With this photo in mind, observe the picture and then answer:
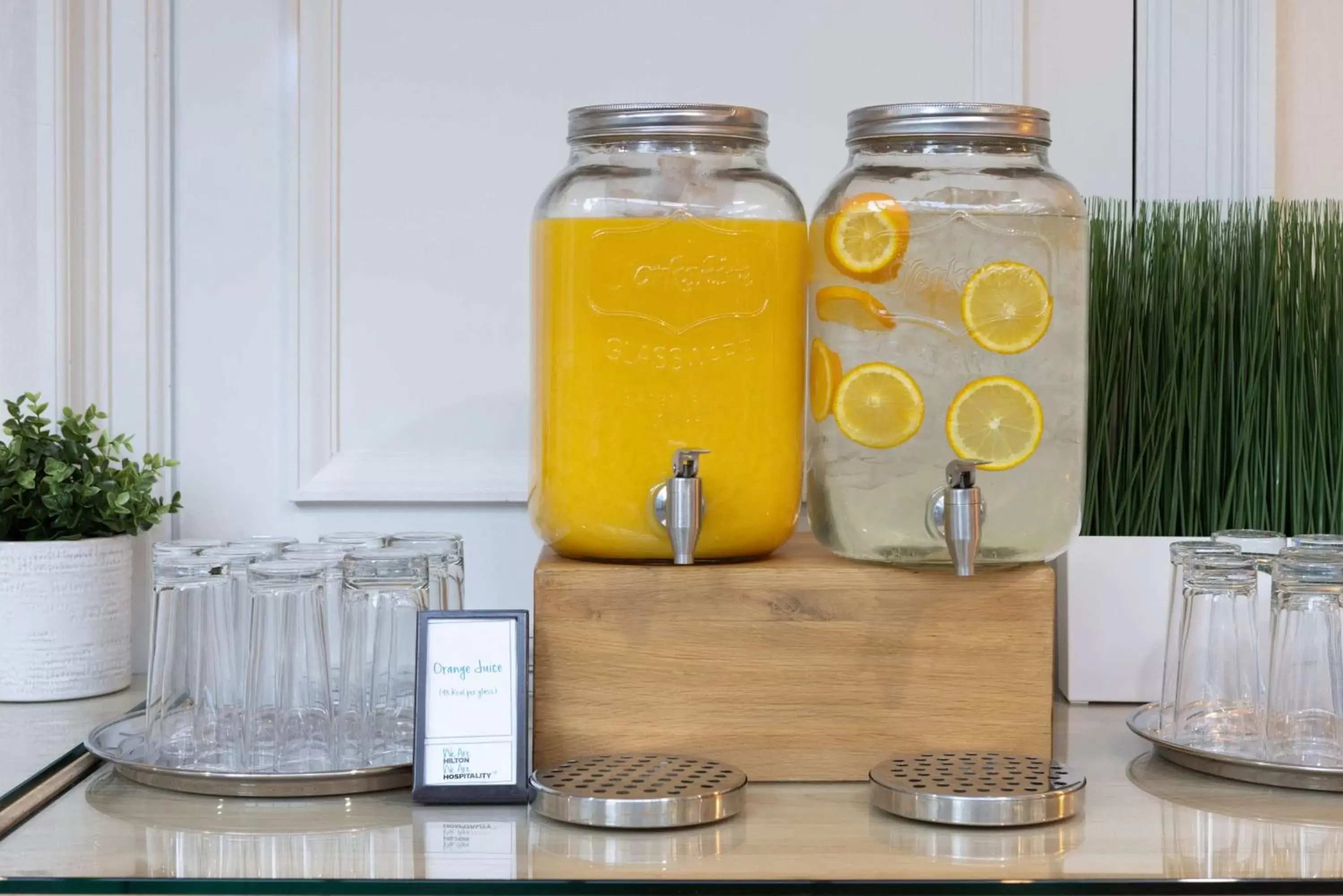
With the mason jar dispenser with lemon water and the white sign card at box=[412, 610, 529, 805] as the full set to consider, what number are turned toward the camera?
2

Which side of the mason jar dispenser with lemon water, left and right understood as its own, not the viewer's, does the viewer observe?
front

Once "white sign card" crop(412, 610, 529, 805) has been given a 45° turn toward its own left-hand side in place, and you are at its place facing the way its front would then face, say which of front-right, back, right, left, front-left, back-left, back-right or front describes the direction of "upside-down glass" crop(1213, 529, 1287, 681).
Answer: front-left

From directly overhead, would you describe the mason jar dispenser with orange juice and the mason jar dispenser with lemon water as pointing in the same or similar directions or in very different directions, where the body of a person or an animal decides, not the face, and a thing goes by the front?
same or similar directions

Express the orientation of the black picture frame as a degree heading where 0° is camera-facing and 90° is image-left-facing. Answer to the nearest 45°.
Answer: approximately 0°

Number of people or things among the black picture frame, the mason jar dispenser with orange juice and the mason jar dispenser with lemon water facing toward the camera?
3

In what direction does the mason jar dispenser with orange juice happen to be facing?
toward the camera

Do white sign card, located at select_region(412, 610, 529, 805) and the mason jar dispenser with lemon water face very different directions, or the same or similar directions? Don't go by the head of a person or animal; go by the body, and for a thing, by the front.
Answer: same or similar directions

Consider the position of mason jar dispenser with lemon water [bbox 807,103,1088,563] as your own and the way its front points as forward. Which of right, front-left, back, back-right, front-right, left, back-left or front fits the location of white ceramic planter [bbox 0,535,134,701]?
right

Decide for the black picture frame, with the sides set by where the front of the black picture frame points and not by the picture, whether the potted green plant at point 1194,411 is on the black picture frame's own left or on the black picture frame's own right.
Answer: on the black picture frame's own left
